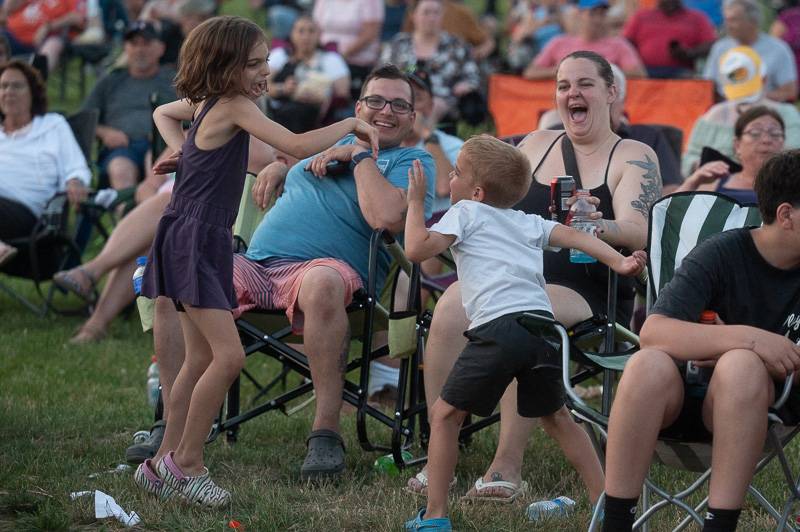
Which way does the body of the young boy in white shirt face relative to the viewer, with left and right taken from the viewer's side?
facing away from the viewer and to the left of the viewer

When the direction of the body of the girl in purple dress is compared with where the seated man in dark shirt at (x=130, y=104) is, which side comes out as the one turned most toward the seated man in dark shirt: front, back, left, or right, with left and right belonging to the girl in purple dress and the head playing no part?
left

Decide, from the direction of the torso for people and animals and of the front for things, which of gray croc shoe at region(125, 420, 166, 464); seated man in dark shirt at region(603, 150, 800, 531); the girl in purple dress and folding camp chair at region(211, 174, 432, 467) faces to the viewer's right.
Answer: the girl in purple dress

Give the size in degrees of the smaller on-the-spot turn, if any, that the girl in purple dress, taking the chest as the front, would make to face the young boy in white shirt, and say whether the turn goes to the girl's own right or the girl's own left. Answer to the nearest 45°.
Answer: approximately 45° to the girl's own right

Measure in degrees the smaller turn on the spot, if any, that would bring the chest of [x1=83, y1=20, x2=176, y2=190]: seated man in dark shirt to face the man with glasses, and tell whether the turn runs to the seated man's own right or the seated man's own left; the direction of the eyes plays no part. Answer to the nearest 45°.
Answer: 0° — they already face them

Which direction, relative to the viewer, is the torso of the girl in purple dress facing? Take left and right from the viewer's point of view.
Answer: facing to the right of the viewer

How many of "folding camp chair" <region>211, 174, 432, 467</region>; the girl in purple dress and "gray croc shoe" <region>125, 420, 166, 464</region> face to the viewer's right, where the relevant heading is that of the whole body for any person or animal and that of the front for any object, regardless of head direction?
1

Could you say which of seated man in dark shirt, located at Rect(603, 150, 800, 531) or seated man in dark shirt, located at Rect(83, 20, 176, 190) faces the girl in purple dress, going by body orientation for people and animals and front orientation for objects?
seated man in dark shirt, located at Rect(83, 20, 176, 190)

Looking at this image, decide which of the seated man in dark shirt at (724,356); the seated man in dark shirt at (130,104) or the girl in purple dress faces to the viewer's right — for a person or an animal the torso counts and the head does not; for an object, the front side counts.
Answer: the girl in purple dress

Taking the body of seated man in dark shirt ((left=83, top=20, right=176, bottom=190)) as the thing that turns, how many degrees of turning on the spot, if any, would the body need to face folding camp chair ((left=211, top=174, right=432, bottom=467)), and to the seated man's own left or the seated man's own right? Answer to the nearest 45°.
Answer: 0° — they already face it
